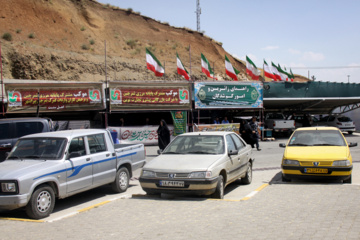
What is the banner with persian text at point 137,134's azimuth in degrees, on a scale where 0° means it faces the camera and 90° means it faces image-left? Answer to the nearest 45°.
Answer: approximately 0°

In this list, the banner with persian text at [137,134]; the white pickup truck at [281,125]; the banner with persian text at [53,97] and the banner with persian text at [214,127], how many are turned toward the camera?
3

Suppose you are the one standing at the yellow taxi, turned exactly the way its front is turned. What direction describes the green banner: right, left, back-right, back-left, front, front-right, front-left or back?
back-right

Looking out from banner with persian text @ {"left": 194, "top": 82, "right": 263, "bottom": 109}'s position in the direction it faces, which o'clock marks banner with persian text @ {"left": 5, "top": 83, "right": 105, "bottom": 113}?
banner with persian text @ {"left": 5, "top": 83, "right": 105, "bottom": 113} is roughly at 2 o'clock from banner with persian text @ {"left": 194, "top": 82, "right": 263, "bottom": 109}.

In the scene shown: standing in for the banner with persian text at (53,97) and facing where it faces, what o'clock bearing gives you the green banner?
The green banner is roughly at 9 o'clock from the banner with persian text.

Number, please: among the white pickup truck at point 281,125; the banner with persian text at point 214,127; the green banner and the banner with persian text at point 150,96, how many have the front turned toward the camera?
3

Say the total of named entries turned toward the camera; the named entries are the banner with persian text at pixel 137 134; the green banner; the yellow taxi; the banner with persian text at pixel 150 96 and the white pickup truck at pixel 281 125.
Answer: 4

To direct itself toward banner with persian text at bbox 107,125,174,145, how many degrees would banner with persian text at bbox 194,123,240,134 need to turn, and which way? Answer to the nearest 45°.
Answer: approximately 90° to its right
